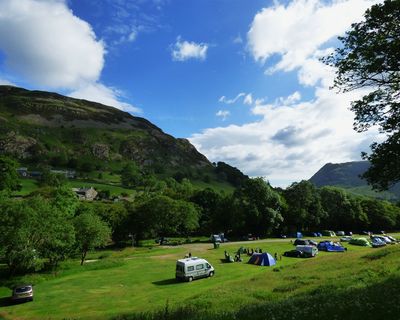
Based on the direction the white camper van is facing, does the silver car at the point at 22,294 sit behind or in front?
behind
